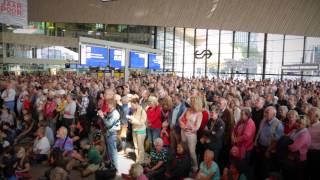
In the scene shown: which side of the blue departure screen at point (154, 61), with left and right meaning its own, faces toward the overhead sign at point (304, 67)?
left

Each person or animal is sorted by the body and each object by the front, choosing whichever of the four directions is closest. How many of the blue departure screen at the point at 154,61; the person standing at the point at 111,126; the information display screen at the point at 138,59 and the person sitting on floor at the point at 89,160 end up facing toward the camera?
2

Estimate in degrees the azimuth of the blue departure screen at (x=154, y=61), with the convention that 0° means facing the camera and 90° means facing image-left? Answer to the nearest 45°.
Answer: approximately 0°
